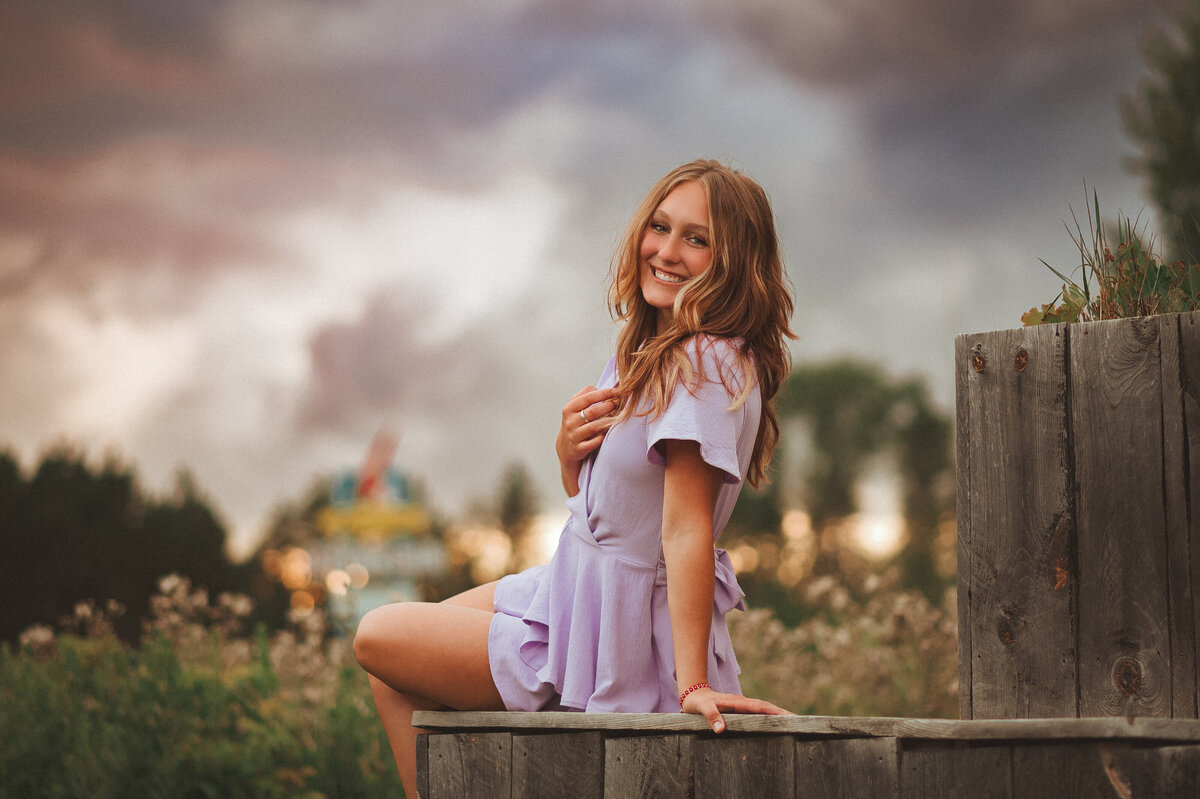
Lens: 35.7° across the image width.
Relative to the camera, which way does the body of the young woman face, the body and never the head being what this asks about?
to the viewer's left

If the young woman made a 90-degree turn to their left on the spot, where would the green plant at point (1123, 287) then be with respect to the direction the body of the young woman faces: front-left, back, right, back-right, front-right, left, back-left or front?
left

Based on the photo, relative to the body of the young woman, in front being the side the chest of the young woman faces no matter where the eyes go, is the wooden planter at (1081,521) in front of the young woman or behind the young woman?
behind
